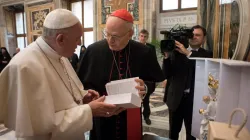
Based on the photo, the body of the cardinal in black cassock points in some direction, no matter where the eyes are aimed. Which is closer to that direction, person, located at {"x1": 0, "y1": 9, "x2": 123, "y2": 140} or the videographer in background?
the person

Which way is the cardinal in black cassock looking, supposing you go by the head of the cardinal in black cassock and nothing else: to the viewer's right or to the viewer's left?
to the viewer's left

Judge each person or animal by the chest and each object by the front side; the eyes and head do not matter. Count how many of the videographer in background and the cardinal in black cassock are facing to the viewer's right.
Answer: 0

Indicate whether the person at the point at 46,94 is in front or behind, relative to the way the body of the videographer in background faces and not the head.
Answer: in front

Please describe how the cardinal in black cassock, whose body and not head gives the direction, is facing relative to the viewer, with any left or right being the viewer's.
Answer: facing the viewer

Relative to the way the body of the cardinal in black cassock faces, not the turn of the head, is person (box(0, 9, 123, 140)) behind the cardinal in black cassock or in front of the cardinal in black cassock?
in front

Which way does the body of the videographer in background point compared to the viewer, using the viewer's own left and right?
facing the viewer and to the left of the viewer

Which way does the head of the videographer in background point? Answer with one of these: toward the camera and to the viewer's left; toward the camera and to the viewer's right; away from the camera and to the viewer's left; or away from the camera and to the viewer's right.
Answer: toward the camera and to the viewer's left
